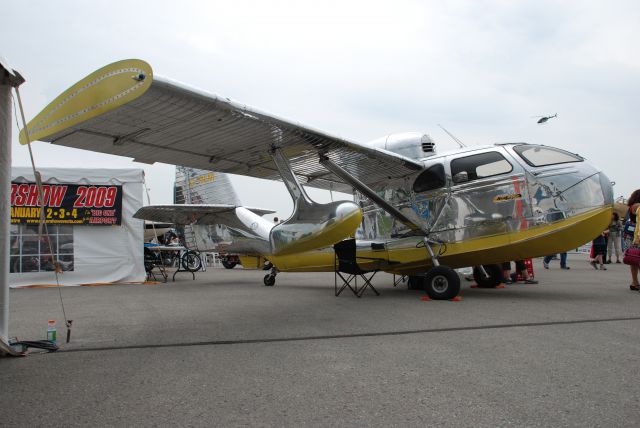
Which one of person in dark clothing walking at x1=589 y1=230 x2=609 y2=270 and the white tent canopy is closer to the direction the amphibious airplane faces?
the person in dark clothing walking

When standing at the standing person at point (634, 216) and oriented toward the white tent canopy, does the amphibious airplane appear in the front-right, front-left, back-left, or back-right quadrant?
front-left

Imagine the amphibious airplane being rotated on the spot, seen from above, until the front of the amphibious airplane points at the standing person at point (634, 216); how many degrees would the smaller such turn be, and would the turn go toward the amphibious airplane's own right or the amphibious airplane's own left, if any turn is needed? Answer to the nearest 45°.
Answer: approximately 45° to the amphibious airplane's own left

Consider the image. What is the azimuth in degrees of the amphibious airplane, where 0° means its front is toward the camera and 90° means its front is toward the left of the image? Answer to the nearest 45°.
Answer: approximately 315°

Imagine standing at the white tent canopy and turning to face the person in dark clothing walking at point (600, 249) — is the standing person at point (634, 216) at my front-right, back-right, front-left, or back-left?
front-right

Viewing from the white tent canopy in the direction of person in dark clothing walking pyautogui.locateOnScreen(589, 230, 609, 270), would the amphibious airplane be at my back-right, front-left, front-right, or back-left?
front-right

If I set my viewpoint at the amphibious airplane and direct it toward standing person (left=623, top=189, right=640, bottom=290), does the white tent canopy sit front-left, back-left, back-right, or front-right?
back-left

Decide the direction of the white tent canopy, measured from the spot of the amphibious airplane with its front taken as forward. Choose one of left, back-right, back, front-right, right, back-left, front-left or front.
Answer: back
